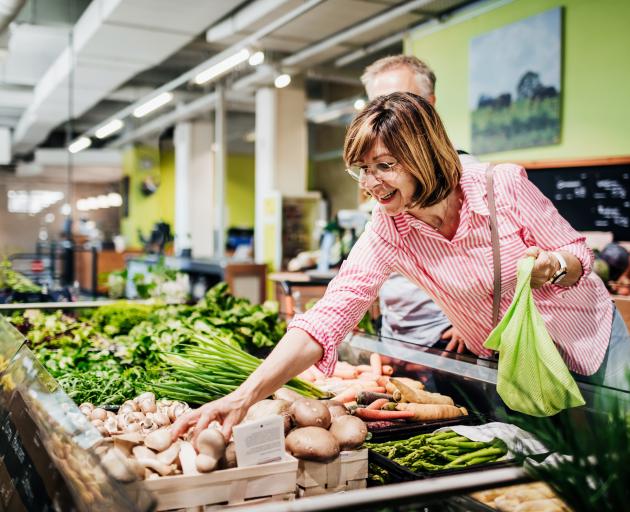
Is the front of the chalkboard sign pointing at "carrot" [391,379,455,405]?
yes

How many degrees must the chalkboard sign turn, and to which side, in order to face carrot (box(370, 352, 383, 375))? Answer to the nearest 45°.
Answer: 0° — it already faces it

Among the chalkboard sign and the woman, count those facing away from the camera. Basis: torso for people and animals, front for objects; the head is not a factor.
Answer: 0

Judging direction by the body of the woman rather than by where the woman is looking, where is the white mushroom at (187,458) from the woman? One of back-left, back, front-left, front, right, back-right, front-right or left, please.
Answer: front

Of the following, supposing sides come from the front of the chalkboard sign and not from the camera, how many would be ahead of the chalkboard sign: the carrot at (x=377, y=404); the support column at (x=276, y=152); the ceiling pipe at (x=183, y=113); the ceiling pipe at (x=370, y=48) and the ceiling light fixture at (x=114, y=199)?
1

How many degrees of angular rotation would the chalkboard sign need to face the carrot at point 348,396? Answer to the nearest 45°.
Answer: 0° — it already faces it

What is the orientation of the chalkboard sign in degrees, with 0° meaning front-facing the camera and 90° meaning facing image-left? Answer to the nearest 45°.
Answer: approximately 0°

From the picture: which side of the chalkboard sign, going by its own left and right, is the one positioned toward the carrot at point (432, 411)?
front

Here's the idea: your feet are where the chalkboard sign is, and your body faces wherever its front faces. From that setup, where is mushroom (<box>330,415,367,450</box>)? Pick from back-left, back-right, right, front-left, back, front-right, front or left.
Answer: front

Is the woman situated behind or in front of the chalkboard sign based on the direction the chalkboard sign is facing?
in front

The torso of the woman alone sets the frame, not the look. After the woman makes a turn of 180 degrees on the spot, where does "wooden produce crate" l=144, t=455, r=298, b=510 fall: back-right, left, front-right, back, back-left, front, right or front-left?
back

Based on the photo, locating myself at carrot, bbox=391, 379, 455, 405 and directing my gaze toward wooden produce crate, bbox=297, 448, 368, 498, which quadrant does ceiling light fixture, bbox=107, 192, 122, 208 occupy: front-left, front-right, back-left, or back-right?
back-right

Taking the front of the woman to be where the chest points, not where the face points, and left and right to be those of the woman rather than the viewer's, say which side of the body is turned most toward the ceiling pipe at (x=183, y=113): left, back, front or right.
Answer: right

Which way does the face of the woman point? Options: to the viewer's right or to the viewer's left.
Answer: to the viewer's left

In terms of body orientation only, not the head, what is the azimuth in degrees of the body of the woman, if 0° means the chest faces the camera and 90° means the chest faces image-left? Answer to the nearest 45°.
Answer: approximately 45°
